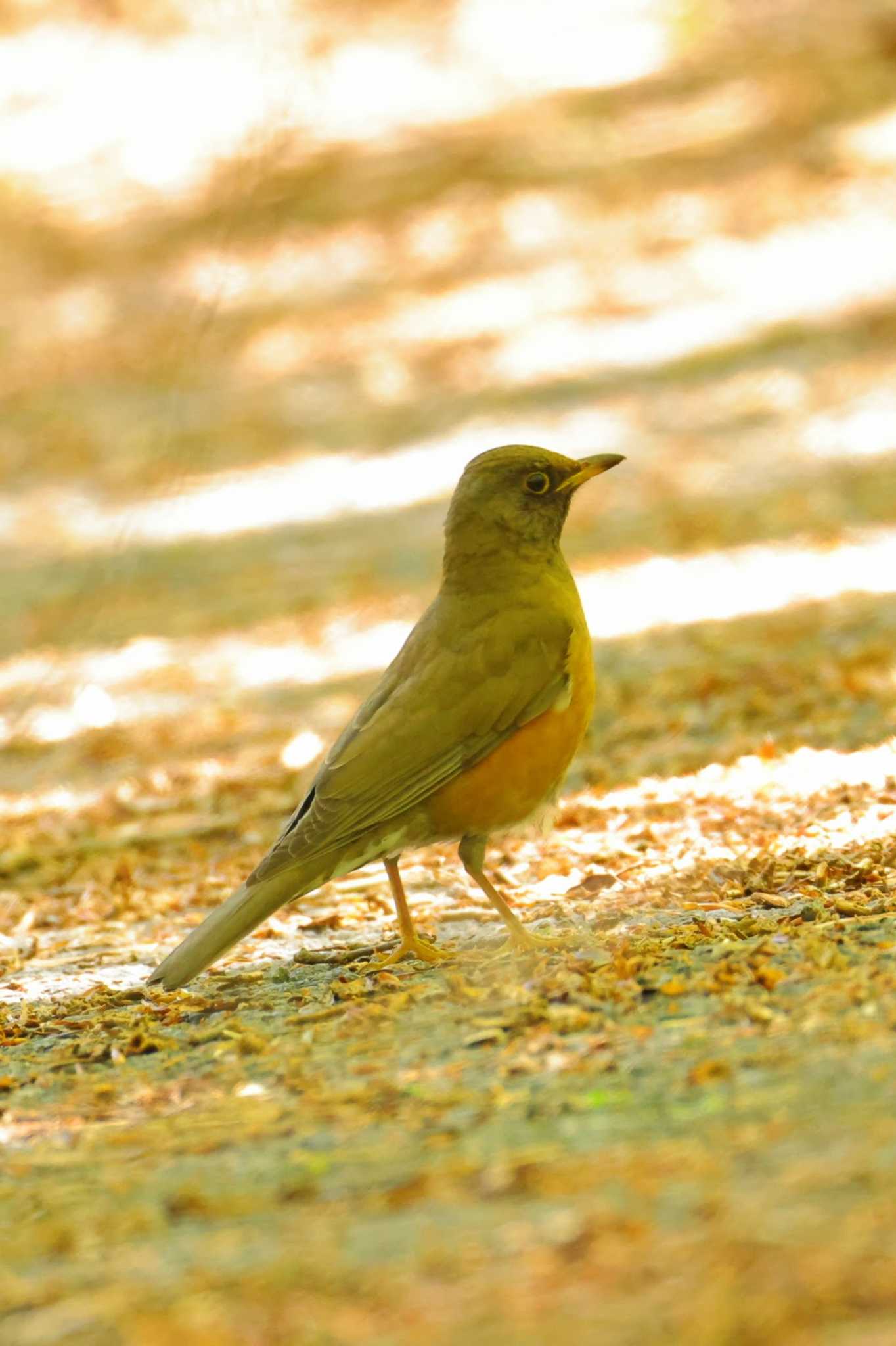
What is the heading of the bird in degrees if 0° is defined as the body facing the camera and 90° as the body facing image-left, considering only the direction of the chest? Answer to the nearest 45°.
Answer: approximately 270°
